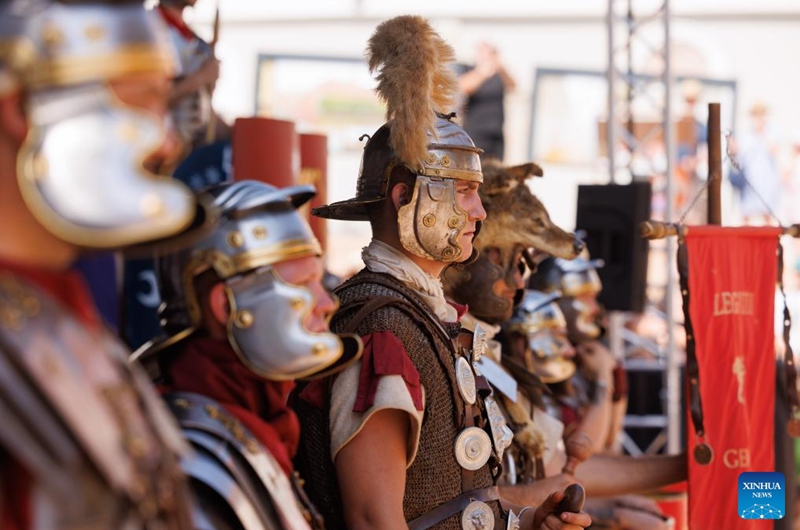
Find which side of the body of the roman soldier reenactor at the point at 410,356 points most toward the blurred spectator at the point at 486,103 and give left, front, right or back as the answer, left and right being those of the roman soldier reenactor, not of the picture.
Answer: left

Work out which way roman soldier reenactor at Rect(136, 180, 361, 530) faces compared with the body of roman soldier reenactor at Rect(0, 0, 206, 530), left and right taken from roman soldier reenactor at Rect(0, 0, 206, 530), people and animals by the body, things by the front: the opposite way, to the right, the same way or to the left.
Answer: the same way

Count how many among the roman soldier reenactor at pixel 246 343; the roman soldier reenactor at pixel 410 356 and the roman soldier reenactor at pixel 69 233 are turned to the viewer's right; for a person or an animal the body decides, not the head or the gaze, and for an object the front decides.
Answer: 3

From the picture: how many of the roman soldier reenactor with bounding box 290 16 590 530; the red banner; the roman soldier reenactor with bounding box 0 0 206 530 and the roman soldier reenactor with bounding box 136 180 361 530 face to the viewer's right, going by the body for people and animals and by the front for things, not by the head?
3

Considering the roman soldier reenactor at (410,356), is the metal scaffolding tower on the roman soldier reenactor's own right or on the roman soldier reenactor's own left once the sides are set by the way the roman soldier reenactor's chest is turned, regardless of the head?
on the roman soldier reenactor's own left

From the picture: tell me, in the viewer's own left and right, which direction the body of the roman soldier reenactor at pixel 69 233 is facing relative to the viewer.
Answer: facing to the right of the viewer

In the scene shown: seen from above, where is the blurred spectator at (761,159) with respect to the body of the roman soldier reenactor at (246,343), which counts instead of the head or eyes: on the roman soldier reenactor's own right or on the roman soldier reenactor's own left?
on the roman soldier reenactor's own left

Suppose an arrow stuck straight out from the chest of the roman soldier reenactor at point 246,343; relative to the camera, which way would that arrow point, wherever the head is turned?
to the viewer's right

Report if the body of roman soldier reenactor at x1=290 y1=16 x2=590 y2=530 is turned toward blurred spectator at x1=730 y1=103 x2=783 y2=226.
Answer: no

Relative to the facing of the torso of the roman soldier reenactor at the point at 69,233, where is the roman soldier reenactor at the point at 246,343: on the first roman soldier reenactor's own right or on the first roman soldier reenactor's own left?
on the first roman soldier reenactor's own left

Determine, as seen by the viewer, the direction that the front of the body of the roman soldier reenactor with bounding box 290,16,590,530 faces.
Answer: to the viewer's right

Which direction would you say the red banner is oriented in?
toward the camera

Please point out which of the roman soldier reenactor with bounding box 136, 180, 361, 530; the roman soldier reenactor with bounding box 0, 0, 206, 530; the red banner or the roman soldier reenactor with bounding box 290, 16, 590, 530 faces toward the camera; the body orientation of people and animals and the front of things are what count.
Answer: the red banner
